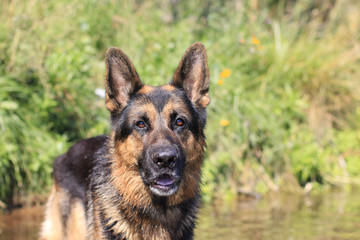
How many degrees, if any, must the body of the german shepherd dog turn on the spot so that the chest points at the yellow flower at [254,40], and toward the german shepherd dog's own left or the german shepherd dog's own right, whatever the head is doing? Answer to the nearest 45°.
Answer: approximately 90° to the german shepherd dog's own left

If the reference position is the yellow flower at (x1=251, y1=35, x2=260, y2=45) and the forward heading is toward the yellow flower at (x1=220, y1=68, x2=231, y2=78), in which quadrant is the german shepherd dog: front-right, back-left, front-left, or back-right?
front-left

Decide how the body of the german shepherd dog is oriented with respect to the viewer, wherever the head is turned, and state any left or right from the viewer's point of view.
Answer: facing the viewer and to the right of the viewer

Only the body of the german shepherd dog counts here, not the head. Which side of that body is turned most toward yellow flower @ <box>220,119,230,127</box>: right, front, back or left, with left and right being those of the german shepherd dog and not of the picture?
left
